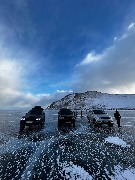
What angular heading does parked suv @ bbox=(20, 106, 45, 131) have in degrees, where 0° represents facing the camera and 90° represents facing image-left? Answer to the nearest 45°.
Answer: approximately 45°

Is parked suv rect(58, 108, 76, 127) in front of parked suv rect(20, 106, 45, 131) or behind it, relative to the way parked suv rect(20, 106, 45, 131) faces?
behind

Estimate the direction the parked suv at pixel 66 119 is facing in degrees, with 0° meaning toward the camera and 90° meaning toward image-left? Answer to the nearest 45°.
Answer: approximately 0°

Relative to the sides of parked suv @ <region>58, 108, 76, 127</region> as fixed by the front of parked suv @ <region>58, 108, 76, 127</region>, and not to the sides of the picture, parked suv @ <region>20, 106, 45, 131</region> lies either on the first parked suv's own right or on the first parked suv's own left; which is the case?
on the first parked suv's own right

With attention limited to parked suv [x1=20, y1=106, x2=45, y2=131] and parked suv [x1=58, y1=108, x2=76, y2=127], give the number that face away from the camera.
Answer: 0
